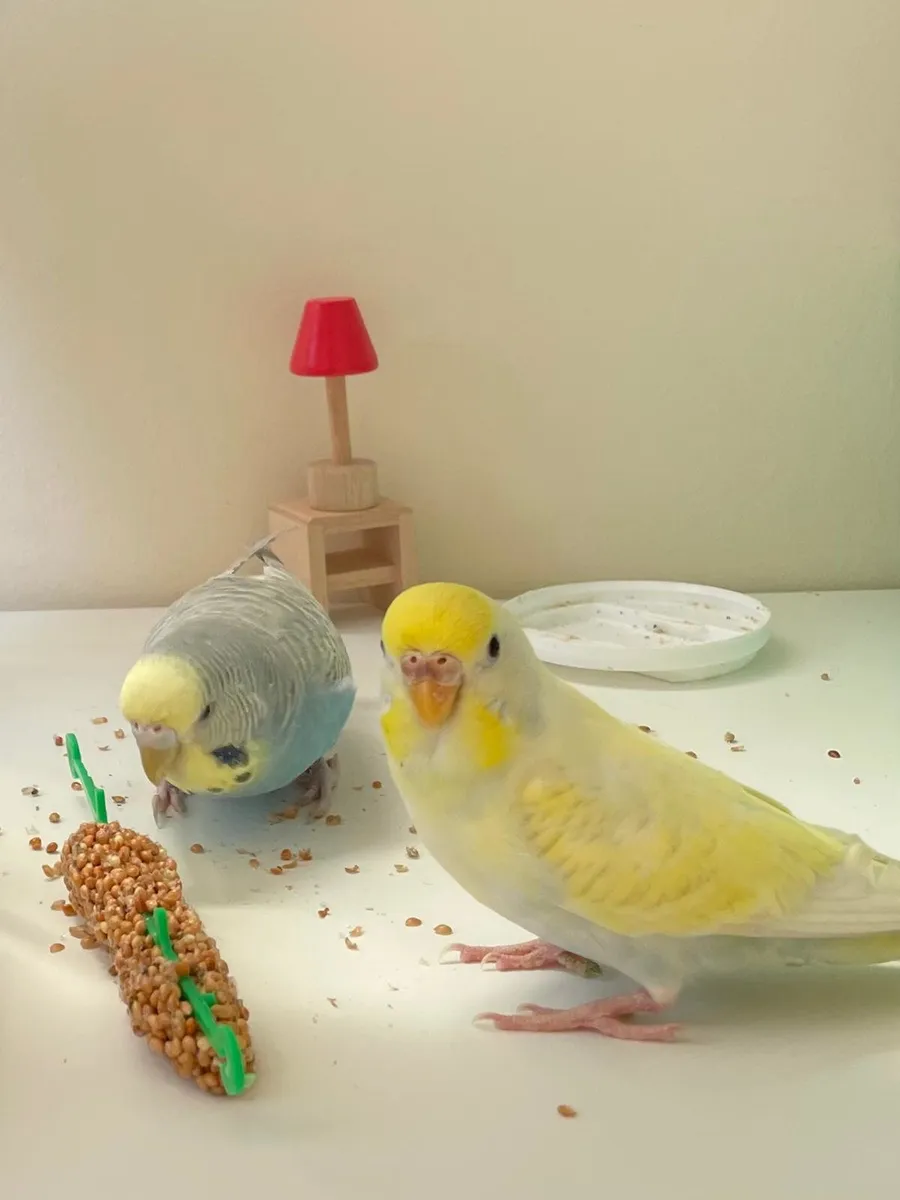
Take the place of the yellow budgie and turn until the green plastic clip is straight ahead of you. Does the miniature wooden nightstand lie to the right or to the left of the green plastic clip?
right

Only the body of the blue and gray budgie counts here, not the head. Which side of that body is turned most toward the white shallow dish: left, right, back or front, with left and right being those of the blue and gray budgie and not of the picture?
back

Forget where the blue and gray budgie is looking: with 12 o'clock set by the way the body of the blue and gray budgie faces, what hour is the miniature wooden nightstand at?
The miniature wooden nightstand is roughly at 5 o'clock from the blue and gray budgie.

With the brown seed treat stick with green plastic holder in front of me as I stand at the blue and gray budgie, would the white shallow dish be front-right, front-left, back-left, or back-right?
back-left

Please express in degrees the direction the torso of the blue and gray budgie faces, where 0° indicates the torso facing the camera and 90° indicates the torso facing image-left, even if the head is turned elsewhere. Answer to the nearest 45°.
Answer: approximately 45°
